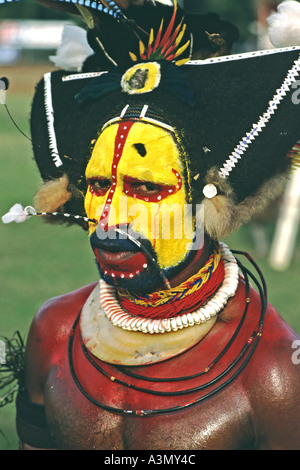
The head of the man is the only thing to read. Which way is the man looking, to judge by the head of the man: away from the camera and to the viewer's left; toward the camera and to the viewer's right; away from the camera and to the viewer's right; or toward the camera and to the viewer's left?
toward the camera and to the viewer's left

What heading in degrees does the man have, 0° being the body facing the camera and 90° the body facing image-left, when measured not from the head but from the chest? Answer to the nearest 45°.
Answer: approximately 45°
